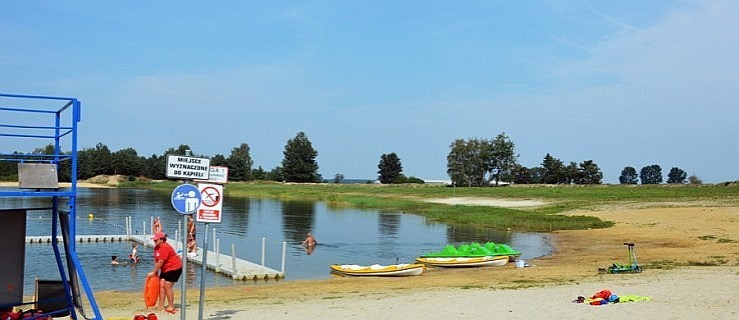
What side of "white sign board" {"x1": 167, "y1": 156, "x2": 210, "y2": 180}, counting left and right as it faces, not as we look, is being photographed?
front

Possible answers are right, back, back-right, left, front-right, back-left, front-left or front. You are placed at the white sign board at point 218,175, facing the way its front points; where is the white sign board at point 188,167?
front-right

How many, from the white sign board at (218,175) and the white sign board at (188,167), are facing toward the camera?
2

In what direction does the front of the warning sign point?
toward the camera

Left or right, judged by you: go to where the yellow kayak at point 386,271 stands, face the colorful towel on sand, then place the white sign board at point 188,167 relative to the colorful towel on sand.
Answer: right

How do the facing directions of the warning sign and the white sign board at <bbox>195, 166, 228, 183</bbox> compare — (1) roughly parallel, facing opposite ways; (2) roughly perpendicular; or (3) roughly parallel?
roughly parallel

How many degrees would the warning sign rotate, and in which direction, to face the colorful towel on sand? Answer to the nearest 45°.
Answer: approximately 90° to its left

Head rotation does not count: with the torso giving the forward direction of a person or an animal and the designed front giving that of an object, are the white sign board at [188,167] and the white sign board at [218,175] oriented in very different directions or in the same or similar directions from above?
same or similar directions

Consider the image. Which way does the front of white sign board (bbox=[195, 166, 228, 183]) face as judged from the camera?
facing the viewer

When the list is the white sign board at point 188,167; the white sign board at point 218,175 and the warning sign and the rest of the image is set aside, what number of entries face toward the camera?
3

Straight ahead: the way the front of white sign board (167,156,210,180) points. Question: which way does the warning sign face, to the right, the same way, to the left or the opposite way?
the same way
